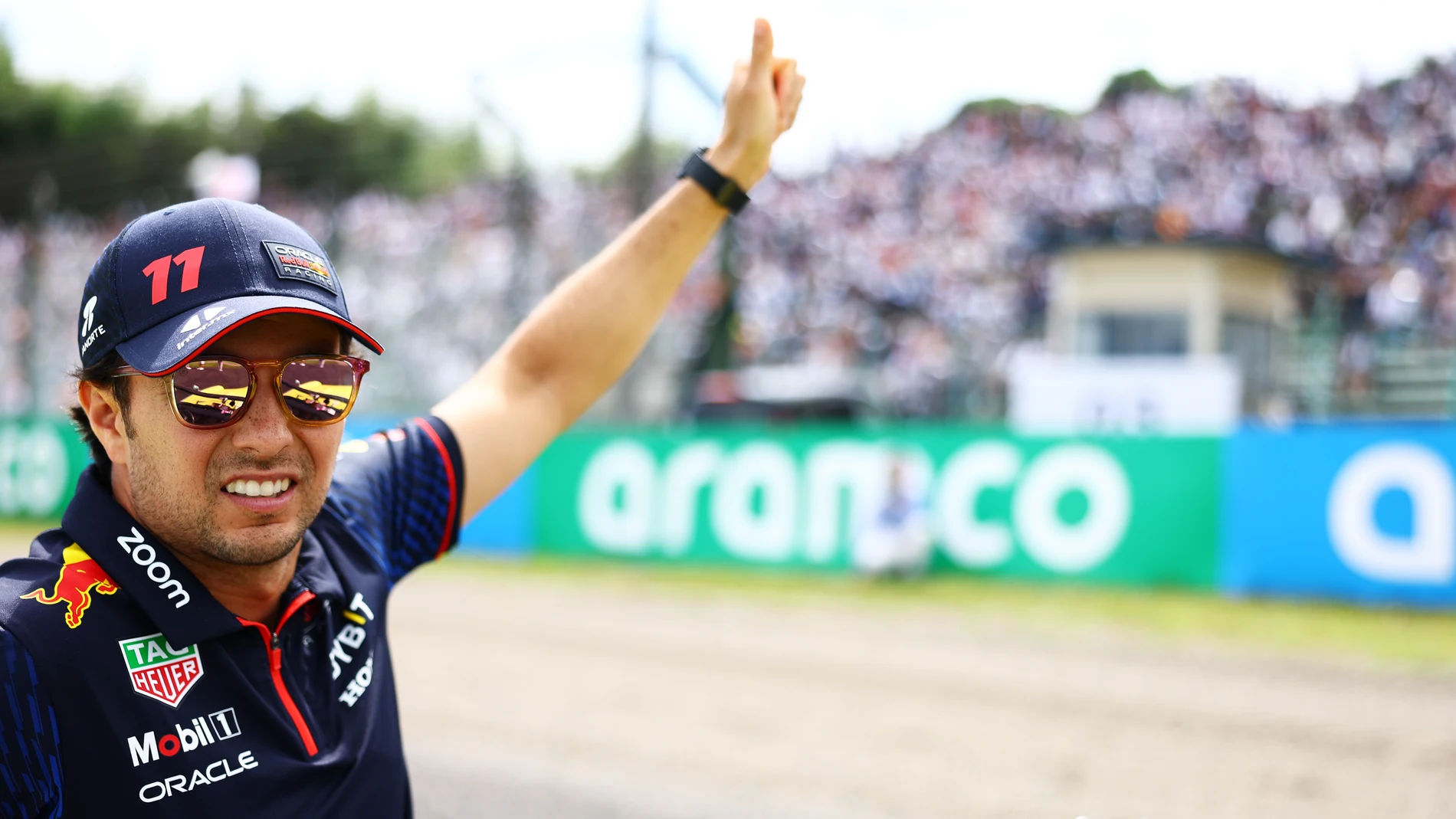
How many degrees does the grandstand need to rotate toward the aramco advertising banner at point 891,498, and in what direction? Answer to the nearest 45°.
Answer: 0° — it already faces it

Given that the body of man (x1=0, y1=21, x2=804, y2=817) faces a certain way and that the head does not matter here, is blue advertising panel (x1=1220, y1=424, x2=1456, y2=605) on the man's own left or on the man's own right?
on the man's own left

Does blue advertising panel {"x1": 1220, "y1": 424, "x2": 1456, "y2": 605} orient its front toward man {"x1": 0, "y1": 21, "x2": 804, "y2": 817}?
yes

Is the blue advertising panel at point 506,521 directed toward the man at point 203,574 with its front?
yes

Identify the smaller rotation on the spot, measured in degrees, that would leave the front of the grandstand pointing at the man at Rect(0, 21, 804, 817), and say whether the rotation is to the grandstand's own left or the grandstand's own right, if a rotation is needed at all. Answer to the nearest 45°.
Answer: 0° — it already faces them

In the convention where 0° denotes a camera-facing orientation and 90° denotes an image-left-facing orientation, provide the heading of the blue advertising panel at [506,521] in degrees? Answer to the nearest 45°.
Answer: approximately 0°

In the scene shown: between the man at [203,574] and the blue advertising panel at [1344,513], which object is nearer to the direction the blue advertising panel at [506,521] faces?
the man

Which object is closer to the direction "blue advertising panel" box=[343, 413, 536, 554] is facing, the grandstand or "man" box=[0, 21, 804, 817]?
the man
